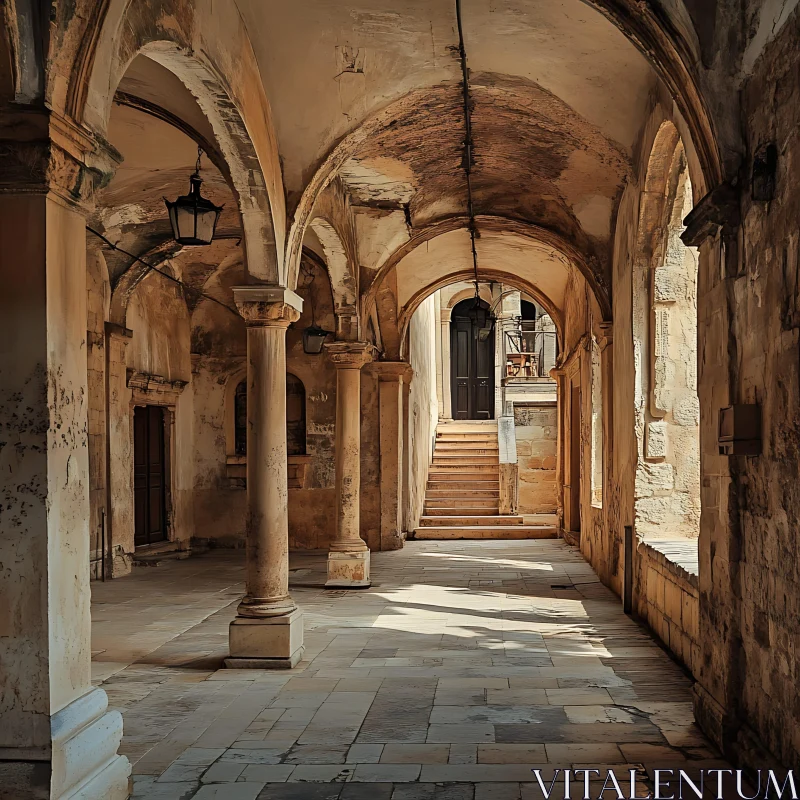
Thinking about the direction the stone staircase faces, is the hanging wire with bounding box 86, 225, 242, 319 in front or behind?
in front

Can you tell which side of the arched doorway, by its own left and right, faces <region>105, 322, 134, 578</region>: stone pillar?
front

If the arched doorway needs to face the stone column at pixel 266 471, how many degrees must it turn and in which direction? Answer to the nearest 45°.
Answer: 0° — it already faces it

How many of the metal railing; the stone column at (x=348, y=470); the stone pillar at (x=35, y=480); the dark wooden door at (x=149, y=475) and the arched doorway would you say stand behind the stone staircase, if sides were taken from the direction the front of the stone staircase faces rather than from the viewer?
2

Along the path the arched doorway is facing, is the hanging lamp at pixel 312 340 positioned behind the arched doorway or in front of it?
in front

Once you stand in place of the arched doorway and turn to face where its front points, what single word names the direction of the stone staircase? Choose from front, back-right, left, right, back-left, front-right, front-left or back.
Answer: front

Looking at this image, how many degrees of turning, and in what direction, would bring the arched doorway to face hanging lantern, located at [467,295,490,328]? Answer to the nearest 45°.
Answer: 0° — it already faces it

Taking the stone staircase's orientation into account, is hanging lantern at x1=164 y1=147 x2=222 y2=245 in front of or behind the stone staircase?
in front

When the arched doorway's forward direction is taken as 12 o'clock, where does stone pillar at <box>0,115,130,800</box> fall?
The stone pillar is roughly at 12 o'clock from the arched doorway.

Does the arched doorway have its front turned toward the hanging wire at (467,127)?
yes

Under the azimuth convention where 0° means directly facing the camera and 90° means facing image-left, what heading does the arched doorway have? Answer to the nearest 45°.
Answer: approximately 0°

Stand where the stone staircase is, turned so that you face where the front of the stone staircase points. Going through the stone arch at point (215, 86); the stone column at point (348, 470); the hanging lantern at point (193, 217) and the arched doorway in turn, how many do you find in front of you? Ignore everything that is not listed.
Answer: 3

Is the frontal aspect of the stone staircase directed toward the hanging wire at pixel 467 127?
yes

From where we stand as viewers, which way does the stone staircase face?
facing the viewer
